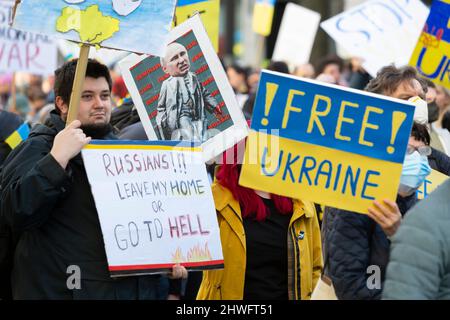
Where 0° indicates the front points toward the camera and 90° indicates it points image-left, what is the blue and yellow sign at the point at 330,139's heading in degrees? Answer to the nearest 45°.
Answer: approximately 0°

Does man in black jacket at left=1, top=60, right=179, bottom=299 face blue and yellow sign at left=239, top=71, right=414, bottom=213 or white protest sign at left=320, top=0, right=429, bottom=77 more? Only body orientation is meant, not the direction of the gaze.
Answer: the blue and yellow sign

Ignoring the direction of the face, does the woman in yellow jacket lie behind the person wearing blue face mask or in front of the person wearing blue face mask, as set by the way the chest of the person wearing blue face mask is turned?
in front

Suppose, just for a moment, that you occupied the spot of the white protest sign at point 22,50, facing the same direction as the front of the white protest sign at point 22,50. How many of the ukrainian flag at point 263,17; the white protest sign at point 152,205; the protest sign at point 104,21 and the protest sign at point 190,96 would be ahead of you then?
3

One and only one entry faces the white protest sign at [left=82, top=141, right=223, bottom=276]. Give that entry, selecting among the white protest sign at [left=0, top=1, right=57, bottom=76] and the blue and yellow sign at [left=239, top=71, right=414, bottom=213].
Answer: the white protest sign at [left=0, top=1, right=57, bottom=76]

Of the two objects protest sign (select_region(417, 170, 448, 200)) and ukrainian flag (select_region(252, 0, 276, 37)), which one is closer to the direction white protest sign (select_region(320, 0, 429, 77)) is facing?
the protest sign

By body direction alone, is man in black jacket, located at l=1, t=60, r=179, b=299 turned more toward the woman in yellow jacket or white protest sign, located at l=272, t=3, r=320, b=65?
the woman in yellow jacket

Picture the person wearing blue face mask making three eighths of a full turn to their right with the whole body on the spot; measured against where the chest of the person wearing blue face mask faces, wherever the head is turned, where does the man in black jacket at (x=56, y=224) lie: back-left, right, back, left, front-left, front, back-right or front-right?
front
